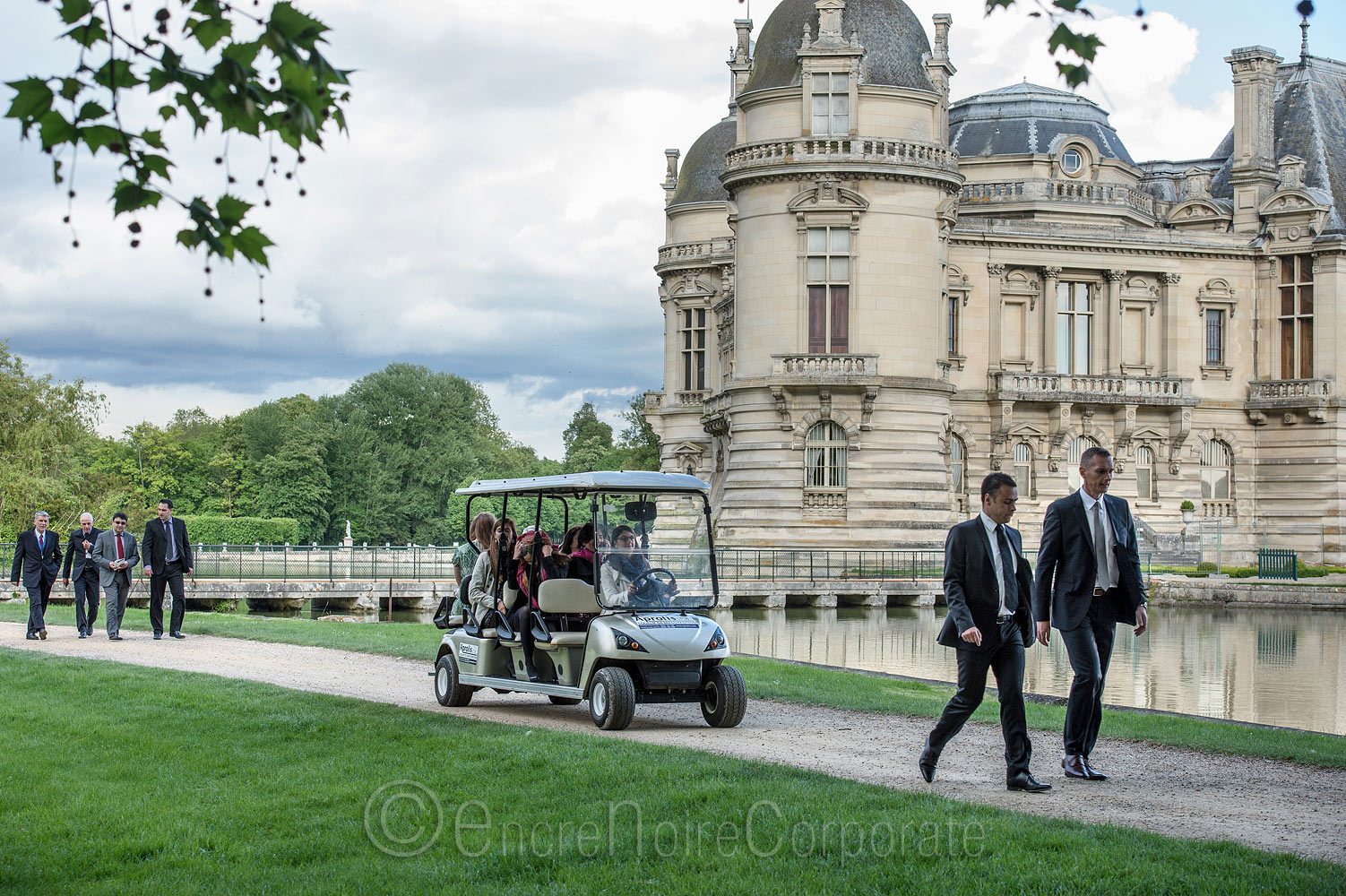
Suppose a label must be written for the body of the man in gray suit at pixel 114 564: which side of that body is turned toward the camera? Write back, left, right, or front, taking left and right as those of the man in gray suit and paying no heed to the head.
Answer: front

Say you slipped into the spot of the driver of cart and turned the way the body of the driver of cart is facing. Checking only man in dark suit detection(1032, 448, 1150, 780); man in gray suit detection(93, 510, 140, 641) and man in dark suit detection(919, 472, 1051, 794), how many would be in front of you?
2

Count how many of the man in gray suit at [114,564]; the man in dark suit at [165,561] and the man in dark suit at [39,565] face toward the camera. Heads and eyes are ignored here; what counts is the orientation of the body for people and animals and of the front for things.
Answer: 3

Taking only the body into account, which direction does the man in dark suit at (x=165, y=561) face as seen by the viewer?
toward the camera

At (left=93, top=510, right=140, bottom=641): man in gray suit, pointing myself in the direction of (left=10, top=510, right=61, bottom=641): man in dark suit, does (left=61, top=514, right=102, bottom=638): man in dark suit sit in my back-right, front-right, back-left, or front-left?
front-right

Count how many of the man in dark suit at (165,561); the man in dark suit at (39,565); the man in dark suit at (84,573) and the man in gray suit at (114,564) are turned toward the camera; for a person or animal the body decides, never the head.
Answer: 4

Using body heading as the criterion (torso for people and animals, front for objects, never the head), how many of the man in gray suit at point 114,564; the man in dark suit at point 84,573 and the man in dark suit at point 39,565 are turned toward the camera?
3

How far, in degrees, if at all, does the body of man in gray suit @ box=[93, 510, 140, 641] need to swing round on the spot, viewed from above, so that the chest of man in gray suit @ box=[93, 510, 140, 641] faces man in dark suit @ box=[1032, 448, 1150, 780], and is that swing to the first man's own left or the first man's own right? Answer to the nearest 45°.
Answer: approximately 45° to the first man's own left
